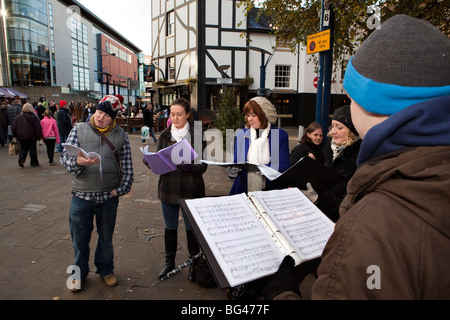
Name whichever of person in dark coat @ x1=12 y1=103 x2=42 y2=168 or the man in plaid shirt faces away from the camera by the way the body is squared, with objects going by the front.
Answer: the person in dark coat

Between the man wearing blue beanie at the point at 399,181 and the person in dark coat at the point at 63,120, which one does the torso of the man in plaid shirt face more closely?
the man wearing blue beanie

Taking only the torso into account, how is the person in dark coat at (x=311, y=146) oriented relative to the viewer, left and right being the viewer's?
facing the viewer and to the right of the viewer

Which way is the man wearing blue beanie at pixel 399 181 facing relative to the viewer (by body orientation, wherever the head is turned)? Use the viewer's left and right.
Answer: facing away from the viewer and to the left of the viewer

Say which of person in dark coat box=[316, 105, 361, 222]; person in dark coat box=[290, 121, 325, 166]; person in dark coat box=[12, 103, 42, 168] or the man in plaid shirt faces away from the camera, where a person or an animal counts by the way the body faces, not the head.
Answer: person in dark coat box=[12, 103, 42, 168]

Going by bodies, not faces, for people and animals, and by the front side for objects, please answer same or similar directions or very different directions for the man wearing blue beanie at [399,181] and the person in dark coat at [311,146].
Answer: very different directions

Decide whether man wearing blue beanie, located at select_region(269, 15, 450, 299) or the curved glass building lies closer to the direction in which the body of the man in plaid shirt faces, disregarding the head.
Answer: the man wearing blue beanie

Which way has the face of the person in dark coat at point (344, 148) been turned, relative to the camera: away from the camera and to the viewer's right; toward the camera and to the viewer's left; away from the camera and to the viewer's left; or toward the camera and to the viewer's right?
toward the camera and to the viewer's left

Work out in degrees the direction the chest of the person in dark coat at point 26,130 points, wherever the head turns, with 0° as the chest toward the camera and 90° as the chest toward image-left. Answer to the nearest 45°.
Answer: approximately 180°

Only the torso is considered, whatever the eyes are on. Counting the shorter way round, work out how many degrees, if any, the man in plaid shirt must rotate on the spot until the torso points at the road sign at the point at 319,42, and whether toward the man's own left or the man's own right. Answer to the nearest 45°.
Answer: approximately 135° to the man's own left

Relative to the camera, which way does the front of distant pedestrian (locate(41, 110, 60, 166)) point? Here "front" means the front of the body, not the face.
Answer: away from the camera

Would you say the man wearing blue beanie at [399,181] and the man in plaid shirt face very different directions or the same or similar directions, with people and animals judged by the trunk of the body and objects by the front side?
very different directions

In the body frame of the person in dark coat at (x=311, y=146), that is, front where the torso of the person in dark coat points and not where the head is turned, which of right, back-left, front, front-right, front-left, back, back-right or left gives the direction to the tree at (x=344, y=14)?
back-left

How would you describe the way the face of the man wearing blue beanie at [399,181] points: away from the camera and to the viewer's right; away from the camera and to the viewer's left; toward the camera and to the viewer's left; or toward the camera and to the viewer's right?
away from the camera and to the viewer's left
